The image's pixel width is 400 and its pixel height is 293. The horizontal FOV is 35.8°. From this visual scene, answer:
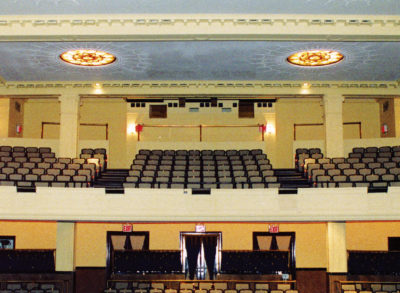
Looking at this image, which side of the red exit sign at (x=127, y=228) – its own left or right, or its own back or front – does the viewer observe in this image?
front

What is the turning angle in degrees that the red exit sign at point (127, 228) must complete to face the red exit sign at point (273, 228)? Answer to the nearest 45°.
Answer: approximately 90° to its left

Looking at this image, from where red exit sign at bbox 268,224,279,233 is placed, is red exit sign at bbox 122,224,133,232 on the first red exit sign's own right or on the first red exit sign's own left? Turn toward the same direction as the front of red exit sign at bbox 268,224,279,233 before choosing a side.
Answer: on the first red exit sign's own right

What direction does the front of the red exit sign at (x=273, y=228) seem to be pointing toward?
toward the camera

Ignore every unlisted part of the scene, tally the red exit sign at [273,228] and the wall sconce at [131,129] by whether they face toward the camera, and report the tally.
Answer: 2

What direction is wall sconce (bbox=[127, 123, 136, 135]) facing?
toward the camera

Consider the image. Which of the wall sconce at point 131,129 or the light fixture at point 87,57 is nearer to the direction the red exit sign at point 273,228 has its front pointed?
the light fixture

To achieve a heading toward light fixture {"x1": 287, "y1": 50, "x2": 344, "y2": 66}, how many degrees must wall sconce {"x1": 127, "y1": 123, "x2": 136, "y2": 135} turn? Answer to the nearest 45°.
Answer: approximately 45° to its left

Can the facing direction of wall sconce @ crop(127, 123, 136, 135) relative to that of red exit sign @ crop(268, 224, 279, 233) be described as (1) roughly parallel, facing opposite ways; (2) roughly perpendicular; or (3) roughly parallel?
roughly parallel

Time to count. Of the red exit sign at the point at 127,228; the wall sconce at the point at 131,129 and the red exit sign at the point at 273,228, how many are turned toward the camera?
3
